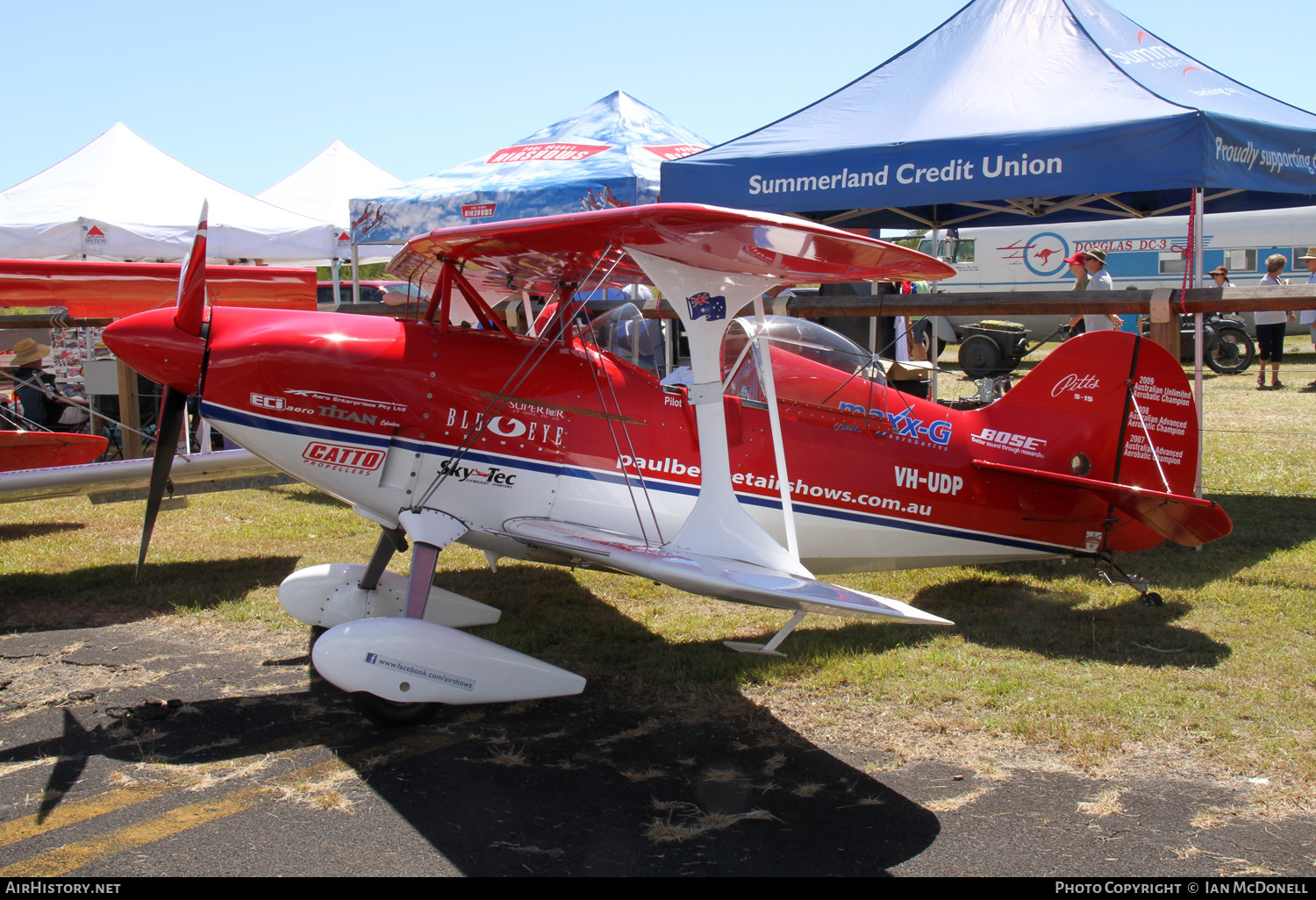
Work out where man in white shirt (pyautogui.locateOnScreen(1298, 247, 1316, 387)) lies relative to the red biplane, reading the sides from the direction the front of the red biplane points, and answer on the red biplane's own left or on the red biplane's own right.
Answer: on the red biplane's own right

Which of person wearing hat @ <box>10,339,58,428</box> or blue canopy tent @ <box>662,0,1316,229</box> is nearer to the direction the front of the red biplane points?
the person wearing hat

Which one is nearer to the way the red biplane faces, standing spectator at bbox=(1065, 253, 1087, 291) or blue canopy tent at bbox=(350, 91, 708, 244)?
the blue canopy tent

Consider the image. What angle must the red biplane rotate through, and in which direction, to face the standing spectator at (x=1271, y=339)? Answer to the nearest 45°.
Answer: approximately 135° to its right

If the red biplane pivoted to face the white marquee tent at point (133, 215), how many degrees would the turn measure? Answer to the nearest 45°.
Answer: approximately 45° to its right

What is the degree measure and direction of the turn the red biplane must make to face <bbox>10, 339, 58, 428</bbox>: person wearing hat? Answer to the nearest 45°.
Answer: approximately 45° to its right

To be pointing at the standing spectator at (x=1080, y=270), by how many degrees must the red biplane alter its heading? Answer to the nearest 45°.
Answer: approximately 135° to its right

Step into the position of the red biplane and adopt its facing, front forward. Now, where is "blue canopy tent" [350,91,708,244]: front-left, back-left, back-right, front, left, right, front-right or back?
right

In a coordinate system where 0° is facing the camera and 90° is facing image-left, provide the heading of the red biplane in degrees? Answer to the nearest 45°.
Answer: approximately 90°
